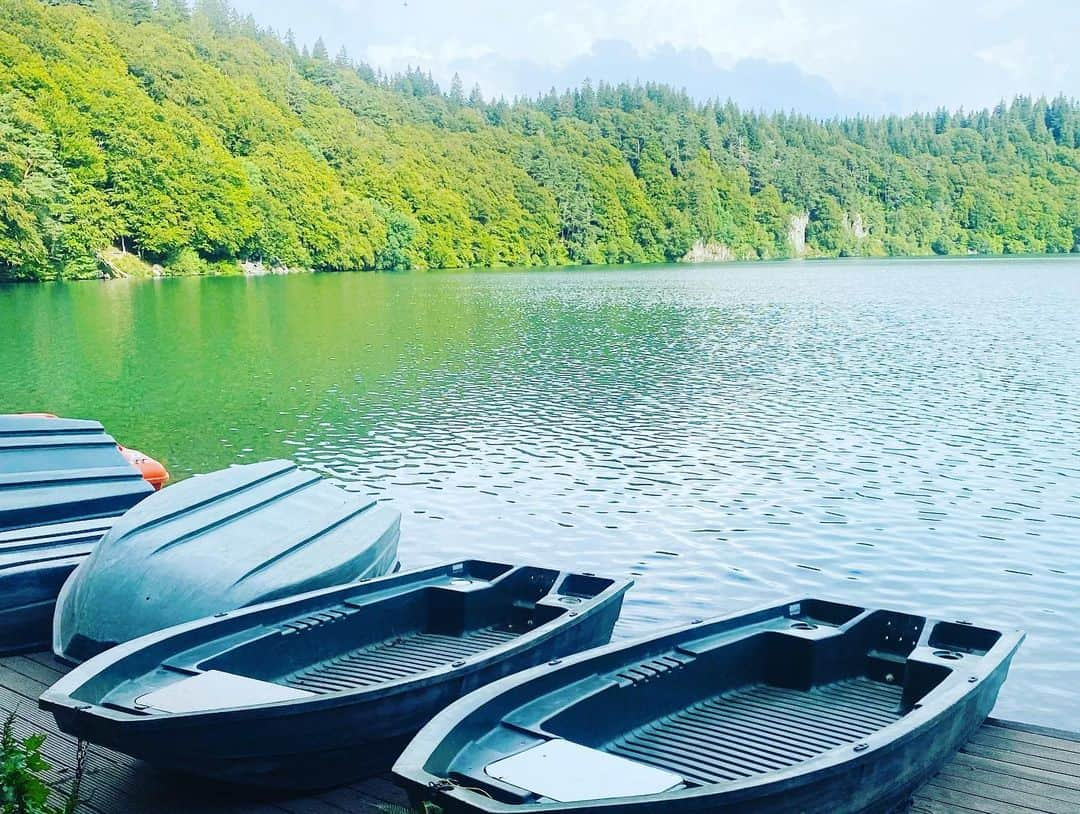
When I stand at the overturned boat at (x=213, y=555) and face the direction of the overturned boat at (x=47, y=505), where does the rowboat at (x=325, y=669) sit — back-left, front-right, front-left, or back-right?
back-left

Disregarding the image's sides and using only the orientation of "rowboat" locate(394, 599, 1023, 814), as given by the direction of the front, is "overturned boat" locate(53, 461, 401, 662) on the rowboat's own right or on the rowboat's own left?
on the rowboat's own right

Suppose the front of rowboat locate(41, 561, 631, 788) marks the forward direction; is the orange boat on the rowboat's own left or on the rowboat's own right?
on the rowboat's own right

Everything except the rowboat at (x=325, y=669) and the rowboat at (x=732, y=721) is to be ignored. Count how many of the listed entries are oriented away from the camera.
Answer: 0

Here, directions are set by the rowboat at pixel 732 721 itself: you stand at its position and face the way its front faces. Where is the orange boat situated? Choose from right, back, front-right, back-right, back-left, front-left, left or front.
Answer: right

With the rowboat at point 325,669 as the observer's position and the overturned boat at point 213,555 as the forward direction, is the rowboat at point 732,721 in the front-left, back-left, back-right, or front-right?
back-right

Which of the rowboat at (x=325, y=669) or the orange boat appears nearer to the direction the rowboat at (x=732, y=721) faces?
the rowboat

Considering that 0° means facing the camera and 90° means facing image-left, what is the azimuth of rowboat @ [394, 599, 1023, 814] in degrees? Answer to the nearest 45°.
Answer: approximately 45°
